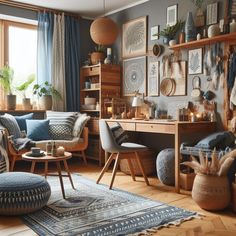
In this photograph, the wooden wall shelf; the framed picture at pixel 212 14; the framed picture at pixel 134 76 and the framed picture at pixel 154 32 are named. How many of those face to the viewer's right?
0

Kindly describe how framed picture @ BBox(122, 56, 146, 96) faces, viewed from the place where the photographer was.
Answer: facing the viewer and to the left of the viewer

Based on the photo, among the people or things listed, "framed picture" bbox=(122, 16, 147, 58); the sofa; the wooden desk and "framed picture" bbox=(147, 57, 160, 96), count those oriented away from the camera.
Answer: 0

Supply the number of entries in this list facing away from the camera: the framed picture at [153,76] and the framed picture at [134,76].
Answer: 0

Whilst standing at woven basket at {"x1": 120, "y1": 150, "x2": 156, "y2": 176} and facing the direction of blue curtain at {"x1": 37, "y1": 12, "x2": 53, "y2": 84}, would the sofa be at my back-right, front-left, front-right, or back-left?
front-left

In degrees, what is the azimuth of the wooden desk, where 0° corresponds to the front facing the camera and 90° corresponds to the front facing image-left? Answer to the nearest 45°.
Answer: approximately 45°

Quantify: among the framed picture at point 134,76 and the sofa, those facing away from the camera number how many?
0

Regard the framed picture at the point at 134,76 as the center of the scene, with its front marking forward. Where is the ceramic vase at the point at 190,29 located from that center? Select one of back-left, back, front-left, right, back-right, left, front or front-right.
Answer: left

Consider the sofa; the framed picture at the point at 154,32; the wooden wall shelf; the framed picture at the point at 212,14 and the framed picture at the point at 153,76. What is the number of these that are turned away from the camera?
0

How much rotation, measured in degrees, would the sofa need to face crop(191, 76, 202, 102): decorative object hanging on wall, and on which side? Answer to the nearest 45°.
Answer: approximately 45° to its left

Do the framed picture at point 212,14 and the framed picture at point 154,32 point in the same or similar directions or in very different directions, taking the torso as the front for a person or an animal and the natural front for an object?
same or similar directions
